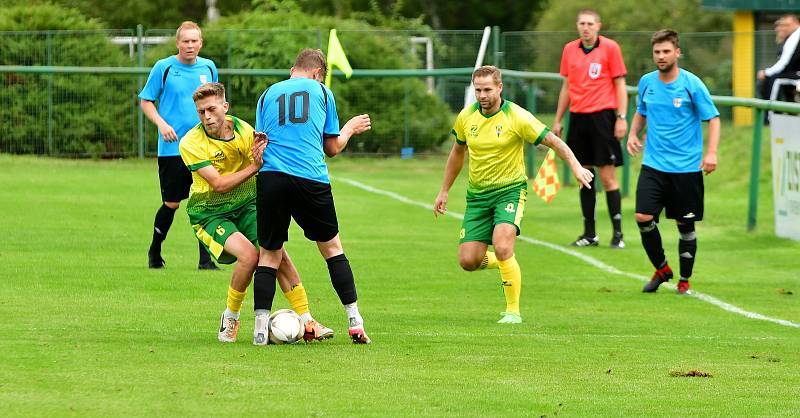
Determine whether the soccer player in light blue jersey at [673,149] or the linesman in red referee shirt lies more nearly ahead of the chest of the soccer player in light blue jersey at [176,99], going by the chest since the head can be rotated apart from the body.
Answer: the soccer player in light blue jersey

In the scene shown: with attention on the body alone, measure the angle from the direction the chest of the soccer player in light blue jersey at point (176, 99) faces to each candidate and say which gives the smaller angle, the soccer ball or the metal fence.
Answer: the soccer ball

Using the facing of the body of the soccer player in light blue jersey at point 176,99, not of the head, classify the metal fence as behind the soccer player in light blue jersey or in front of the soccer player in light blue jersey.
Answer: behind

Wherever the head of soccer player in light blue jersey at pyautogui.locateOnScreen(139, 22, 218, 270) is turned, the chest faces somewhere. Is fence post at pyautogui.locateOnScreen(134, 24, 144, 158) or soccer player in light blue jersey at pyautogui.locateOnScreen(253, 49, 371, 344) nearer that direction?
the soccer player in light blue jersey

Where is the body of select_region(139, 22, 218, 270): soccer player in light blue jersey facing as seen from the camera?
toward the camera

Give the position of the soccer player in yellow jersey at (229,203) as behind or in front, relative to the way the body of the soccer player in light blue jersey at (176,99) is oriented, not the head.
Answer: in front

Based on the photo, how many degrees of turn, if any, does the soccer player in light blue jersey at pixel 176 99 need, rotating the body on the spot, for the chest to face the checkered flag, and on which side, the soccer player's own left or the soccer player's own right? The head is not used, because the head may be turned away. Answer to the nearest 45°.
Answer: approximately 135° to the soccer player's own left

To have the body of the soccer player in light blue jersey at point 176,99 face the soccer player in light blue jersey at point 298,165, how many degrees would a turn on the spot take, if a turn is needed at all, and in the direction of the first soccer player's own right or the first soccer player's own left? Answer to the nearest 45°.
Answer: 0° — they already face them

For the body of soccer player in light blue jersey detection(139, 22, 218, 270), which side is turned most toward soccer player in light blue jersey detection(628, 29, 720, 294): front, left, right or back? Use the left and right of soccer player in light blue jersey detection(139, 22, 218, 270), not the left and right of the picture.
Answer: left

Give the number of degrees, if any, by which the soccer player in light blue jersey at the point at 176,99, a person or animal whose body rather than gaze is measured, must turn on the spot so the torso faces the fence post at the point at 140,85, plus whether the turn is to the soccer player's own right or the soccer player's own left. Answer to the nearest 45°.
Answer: approximately 180°

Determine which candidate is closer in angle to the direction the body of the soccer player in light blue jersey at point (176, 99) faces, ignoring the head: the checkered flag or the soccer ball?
the soccer ball

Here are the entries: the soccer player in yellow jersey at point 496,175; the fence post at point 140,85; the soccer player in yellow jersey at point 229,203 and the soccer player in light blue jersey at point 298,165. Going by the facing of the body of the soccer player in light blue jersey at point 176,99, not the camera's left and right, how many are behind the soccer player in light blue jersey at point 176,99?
1

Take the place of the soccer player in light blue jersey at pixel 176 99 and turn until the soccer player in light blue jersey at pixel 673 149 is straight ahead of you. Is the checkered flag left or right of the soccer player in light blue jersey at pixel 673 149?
left

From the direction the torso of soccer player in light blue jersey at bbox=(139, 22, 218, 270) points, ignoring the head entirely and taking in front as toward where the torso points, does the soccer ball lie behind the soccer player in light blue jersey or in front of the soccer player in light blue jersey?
in front

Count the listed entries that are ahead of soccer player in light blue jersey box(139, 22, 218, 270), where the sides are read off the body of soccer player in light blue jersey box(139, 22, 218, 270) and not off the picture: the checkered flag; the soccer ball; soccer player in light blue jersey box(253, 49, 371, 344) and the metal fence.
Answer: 2
